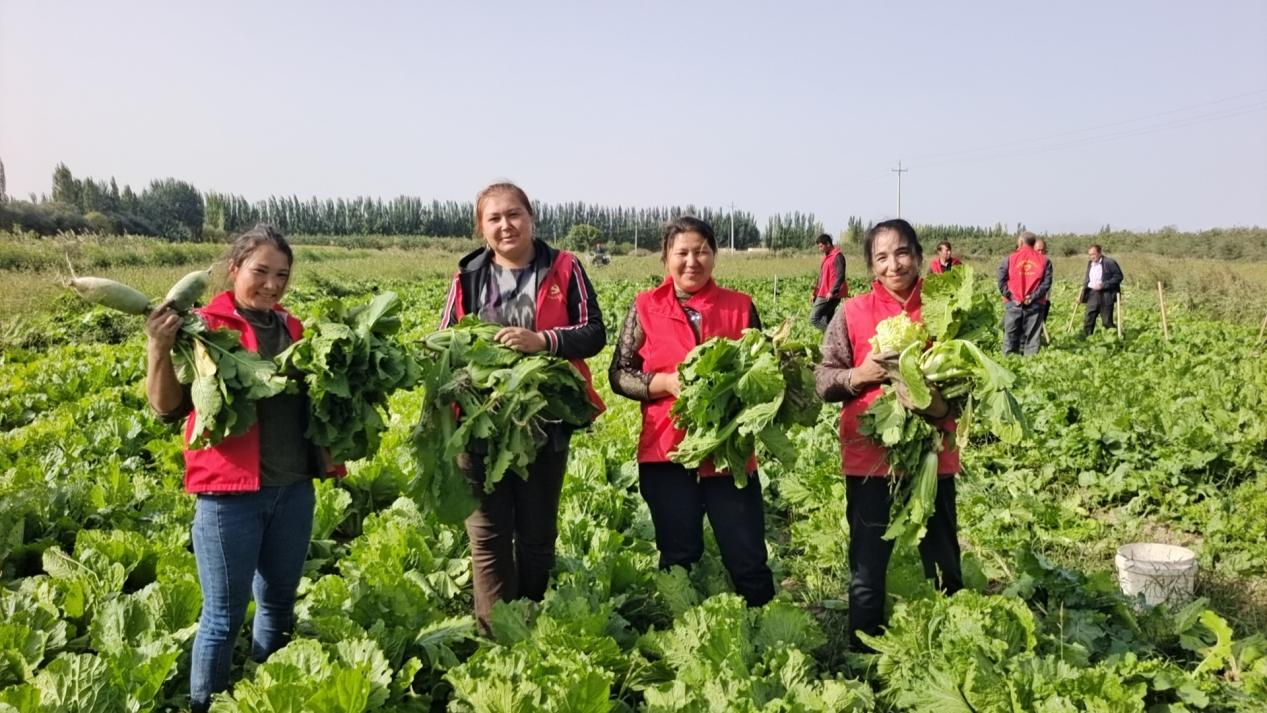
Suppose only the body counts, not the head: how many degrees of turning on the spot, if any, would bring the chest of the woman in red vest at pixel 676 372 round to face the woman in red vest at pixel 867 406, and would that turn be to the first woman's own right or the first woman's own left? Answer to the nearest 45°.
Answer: approximately 90° to the first woman's own left

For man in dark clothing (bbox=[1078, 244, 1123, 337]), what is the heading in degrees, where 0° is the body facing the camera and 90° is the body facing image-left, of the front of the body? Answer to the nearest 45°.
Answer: approximately 45°

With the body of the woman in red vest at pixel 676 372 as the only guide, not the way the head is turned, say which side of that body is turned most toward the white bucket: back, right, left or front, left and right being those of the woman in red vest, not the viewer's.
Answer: left

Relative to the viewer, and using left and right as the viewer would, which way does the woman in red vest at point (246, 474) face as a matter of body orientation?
facing the viewer and to the right of the viewer

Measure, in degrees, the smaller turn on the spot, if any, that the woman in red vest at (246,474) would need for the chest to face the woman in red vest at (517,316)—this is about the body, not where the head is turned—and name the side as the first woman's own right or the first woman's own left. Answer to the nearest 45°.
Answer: approximately 45° to the first woman's own left

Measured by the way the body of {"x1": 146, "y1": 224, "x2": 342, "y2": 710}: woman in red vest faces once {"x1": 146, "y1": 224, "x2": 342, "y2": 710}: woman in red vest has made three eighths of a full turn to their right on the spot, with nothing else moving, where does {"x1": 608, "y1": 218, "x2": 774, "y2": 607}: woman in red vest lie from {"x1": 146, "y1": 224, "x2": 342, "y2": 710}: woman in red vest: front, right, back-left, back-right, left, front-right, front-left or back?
back

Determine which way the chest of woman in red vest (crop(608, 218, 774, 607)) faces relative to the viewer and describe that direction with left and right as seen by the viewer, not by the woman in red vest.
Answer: facing the viewer
